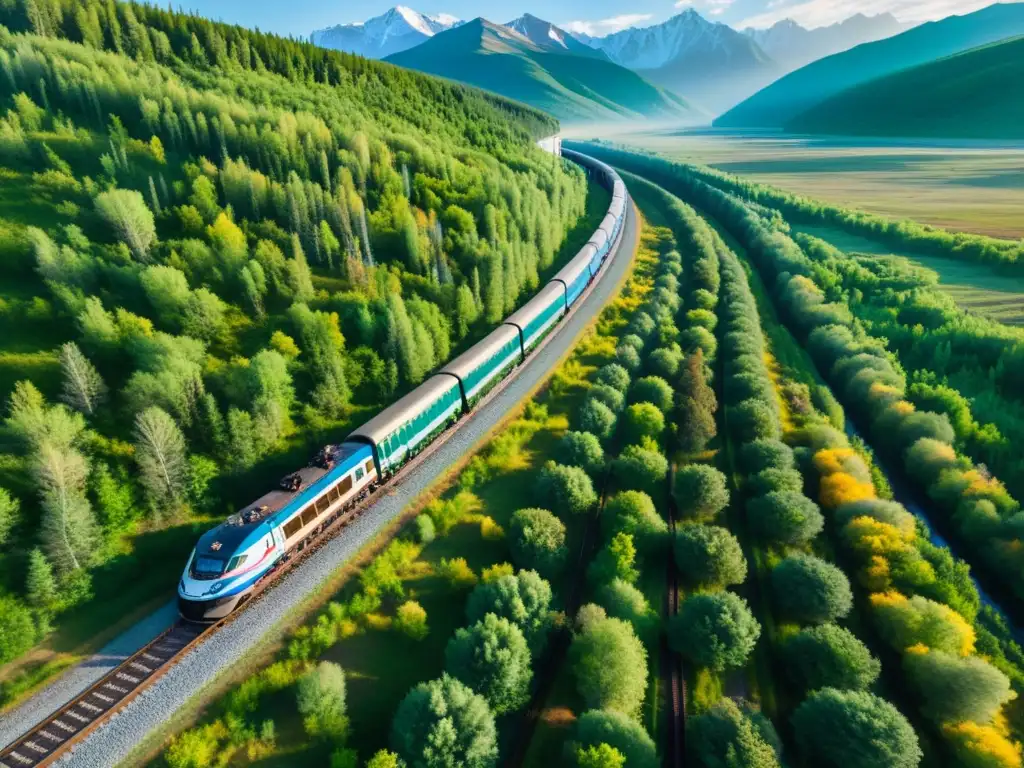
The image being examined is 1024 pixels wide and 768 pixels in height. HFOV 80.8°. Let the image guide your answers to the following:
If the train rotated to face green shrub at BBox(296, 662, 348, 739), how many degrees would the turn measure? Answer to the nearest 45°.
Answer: approximately 45° to its left

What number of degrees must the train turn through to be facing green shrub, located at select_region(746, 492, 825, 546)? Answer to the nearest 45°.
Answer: approximately 135° to its left

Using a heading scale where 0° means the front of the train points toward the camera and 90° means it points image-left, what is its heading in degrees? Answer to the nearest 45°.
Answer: approximately 45°

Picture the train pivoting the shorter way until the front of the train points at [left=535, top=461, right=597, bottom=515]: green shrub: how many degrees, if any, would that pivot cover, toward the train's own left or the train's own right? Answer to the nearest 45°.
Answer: approximately 135° to the train's own left

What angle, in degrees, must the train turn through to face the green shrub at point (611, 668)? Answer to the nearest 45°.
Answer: approximately 90° to its left

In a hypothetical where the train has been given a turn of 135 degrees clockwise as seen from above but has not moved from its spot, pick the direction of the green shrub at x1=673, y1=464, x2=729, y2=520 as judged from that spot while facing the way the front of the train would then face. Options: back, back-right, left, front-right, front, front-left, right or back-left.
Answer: right

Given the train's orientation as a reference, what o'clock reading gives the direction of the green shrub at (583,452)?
The green shrub is roughly at 7 o'clock from the train.

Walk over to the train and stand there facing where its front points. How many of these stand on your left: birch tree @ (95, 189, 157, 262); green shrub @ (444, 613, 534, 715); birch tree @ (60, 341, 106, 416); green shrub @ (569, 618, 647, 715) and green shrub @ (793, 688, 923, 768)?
3

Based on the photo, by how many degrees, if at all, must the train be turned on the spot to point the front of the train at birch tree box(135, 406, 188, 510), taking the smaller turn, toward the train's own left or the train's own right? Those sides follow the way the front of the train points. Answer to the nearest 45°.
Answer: approximately 45° to the train's own right

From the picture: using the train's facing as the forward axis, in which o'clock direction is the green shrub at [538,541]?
The green shrub is roughly at 8 o'clock from the train.

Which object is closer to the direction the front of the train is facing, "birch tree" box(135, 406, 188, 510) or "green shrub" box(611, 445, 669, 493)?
the birch tree

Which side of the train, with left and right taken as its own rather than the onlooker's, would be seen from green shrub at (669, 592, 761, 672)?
left

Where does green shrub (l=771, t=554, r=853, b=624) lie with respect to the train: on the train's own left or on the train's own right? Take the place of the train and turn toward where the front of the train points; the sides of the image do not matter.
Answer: on the train's own left
